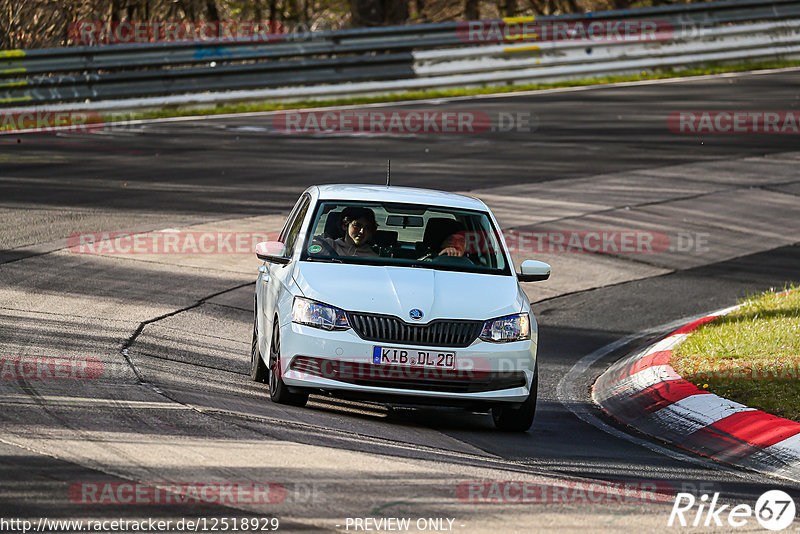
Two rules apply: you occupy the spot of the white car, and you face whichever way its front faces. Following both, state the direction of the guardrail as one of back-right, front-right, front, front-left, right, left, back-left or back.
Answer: back

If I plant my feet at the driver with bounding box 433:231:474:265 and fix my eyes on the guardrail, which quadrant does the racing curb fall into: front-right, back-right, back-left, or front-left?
back-right

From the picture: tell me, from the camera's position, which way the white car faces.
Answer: facing the viewer

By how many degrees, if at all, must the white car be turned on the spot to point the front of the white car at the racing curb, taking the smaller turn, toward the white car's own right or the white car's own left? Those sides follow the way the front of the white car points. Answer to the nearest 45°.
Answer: approximately 90° to the white car's own left
